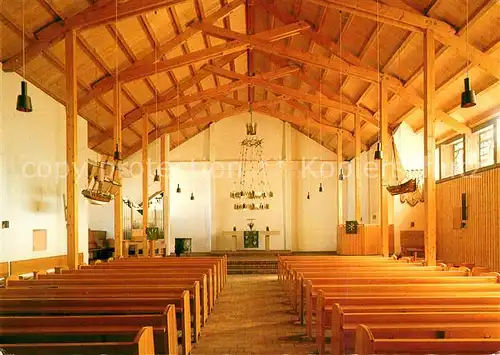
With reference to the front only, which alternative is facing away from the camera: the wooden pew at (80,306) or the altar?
the wooden pew

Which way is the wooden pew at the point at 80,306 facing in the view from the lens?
facing away from the viewer

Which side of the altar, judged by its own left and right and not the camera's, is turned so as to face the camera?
front

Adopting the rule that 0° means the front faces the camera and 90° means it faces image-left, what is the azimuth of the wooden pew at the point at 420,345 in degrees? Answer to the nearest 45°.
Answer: approximately 180°

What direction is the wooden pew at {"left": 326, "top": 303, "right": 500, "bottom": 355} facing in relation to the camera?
away from the camera

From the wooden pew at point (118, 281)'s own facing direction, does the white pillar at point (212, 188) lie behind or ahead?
ahead

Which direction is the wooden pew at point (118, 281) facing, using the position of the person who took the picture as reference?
facing away from the viewer

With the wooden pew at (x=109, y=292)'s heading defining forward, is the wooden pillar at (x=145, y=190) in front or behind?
in front

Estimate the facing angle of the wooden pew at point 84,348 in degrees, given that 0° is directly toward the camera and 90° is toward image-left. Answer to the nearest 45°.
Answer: approximately 180°

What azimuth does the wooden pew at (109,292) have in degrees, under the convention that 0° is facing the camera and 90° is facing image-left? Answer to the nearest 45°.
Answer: approximately 180°

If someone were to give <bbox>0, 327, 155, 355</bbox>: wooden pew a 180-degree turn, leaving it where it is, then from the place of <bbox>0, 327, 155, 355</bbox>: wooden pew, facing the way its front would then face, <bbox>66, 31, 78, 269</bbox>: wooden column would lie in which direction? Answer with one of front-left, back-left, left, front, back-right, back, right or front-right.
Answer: back
